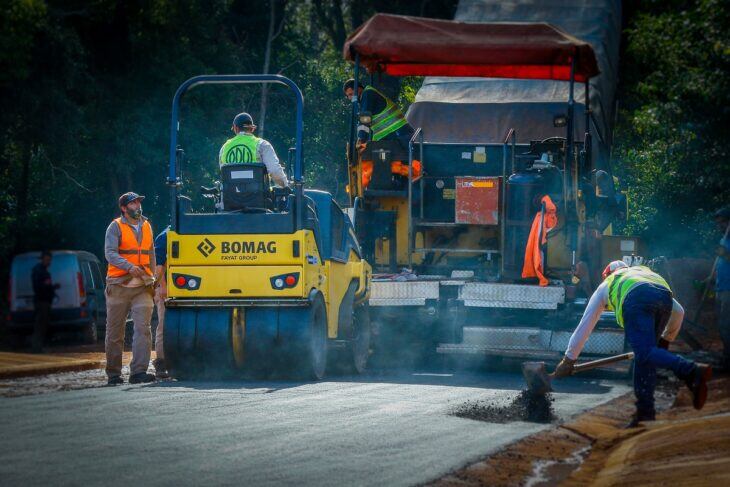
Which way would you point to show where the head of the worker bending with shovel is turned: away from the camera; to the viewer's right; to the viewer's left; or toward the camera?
to the viewer's left

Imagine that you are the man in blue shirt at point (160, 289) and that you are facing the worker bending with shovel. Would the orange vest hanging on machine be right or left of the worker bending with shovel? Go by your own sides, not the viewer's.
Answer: left

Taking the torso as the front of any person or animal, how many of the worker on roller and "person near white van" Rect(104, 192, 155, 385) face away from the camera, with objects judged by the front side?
1

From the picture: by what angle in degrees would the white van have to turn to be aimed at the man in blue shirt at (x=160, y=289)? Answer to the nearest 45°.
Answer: approximately 135° to its right

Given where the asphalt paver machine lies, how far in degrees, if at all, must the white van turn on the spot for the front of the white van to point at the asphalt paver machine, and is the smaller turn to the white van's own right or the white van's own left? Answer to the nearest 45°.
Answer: approximately 90° to the white van's own right

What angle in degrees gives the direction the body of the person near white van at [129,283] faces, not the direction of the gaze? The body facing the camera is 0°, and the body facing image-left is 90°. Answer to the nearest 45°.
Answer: approximately 315°

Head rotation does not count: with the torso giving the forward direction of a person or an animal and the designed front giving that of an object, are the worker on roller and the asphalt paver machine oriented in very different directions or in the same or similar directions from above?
same or similar directions

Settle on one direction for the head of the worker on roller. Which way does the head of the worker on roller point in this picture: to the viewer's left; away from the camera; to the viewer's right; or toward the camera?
away from the camera

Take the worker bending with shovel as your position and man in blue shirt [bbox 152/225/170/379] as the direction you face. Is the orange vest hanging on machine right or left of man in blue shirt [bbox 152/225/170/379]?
right

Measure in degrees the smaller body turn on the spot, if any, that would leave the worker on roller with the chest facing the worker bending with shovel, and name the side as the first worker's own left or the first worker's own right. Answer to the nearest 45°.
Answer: approximately 135° to the first worker's own right

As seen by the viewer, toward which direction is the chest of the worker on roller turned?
away from the camera

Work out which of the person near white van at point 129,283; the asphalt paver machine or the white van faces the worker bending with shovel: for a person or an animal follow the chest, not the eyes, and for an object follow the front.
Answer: the person near white van

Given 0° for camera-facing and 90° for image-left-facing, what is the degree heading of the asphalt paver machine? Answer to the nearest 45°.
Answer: approximately 180°

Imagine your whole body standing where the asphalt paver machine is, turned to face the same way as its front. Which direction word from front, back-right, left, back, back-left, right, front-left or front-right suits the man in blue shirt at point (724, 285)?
right

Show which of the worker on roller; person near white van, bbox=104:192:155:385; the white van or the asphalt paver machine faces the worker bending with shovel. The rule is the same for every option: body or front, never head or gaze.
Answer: the person near white van
